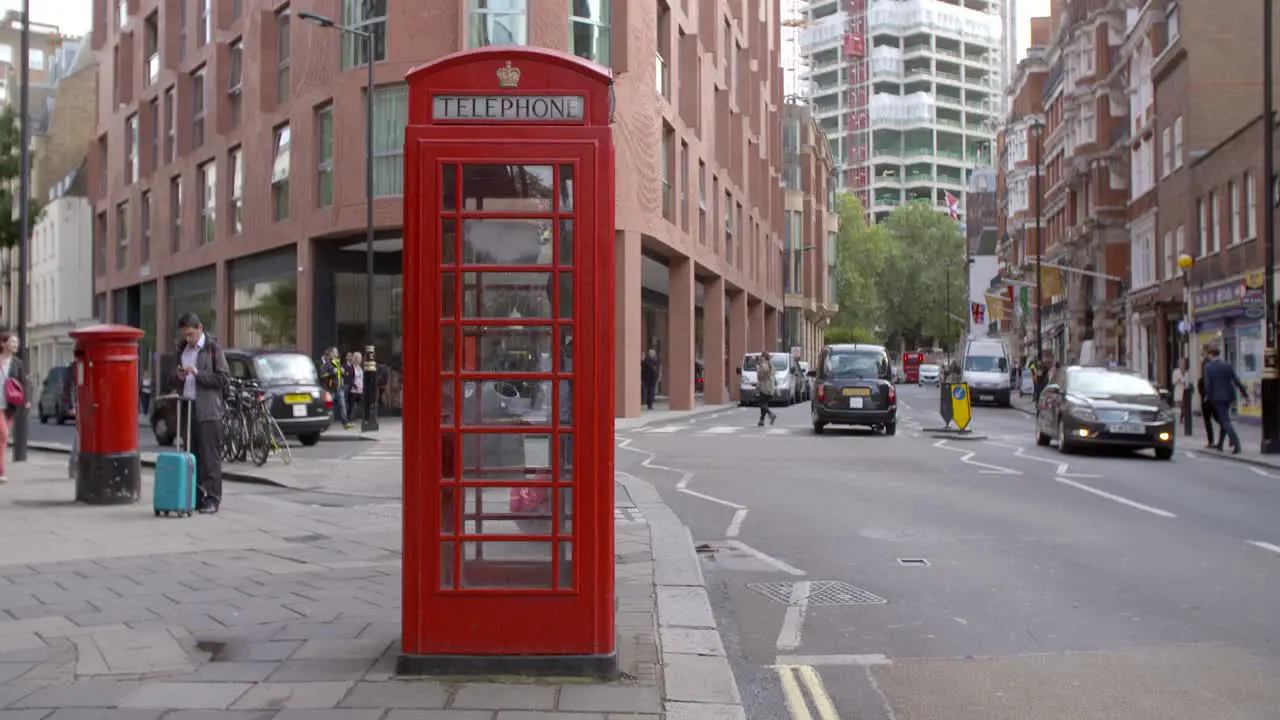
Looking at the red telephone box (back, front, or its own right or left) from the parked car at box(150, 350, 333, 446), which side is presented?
back

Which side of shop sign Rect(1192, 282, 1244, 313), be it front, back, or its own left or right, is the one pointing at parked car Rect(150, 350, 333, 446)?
front

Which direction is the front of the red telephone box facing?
toward the camera

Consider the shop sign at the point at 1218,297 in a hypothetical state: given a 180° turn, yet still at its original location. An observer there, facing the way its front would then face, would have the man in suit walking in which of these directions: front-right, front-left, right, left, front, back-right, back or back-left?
back-right

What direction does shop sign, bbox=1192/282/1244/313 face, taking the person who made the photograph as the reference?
facing the viewer and to the left of the viewer

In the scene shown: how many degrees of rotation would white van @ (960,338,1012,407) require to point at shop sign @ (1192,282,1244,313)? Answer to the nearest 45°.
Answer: approximately 45° to its left

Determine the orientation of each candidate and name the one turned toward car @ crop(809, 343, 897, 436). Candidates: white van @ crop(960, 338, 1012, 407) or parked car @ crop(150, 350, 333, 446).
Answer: the white van
